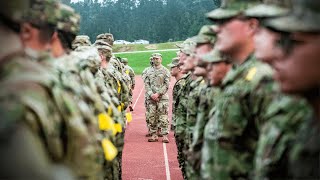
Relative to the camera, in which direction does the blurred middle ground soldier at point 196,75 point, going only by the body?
to the viewer's left

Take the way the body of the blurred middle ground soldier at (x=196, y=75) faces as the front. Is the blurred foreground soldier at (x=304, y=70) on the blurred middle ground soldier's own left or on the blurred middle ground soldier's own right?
on the blurred middle ground soldier's own left

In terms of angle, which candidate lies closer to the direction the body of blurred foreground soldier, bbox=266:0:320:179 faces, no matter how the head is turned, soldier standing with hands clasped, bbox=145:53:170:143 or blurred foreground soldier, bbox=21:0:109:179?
the blurred foreground soldier

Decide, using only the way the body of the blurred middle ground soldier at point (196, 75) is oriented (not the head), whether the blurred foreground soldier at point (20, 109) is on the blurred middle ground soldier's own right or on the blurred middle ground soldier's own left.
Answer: on the blurred middle ground soldier's own left

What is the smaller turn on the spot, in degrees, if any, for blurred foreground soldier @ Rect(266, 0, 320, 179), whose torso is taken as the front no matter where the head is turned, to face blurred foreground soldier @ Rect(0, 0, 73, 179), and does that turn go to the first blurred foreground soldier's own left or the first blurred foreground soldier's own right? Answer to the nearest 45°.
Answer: approximately 45° to the first blurred foreground soldier's own left

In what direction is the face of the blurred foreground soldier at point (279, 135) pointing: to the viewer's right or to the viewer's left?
to the viewer's left

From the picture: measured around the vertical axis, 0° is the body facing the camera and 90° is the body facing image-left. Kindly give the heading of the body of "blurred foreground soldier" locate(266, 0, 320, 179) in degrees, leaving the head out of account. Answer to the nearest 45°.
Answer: approximately 90°

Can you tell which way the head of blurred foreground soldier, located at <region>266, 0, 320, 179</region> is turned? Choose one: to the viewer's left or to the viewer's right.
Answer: to the viewer's left

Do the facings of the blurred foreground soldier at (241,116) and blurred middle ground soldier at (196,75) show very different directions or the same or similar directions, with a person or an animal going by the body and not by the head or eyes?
same or similar directions

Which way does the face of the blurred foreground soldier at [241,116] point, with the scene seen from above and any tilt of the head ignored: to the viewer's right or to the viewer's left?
to the viewer's left

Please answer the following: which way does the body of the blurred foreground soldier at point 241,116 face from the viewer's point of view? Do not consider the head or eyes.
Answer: to the viewer's left
